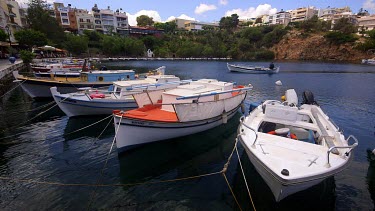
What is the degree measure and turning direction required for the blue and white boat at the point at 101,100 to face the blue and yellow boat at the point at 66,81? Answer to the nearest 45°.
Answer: approximately 90° to its right

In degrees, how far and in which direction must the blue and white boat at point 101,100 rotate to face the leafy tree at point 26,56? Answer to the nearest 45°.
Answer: approximately 90° to its right

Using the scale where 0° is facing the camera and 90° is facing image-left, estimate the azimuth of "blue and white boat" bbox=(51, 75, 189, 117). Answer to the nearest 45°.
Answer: approximately 45°

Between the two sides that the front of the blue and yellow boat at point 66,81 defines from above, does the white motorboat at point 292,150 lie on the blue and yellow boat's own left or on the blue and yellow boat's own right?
on the blue and yellow boat's own left
